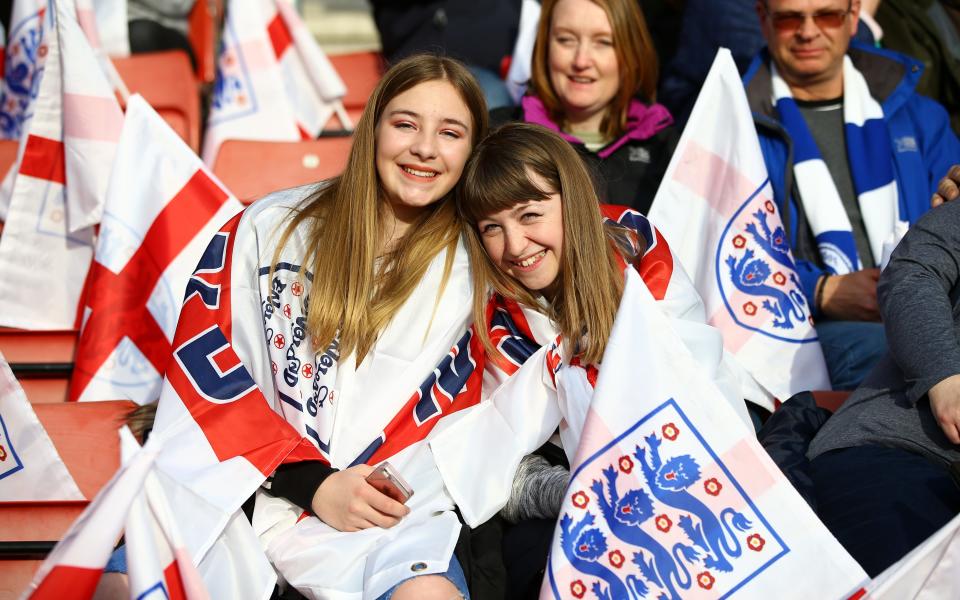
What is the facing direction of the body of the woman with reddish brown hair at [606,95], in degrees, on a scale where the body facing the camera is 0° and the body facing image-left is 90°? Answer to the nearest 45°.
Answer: approximately 0°

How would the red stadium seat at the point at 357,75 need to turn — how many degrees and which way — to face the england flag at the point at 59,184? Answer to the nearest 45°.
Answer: approximately 45° to its right

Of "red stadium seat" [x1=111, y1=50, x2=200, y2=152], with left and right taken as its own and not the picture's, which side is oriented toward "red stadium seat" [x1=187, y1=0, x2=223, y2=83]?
back

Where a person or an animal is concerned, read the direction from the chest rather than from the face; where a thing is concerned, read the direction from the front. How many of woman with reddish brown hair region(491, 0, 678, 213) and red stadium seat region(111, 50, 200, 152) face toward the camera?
2

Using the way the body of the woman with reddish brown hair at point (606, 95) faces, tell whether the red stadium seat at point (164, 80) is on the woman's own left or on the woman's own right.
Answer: on the woman's own right

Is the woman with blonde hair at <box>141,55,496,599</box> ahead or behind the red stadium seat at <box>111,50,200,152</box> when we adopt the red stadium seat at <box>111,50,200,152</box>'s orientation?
ahead

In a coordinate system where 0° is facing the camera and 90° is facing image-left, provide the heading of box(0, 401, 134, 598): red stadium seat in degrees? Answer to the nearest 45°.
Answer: approximately 0°
